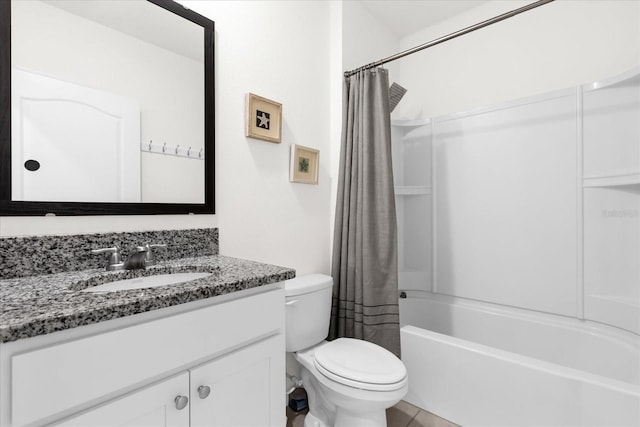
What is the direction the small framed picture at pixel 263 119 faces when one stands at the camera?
facing the viewer and to the right of the viewer

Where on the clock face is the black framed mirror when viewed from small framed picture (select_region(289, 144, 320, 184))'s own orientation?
The black framed mirror is roughly at 3 o'clock from the small framed picture.

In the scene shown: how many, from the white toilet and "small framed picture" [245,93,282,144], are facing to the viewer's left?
0

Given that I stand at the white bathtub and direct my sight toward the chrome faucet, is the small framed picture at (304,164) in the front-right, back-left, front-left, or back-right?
front-right

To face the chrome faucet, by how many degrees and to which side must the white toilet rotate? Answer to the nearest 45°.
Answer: approximately 90° to its right

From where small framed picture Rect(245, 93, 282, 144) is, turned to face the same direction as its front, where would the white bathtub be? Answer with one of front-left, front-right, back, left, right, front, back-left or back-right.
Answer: front-left

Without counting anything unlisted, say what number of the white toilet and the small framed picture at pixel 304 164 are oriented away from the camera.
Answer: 0

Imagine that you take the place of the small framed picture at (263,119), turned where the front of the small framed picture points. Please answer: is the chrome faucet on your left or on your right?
on your right

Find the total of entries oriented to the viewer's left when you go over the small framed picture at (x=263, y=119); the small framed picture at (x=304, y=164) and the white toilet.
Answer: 0

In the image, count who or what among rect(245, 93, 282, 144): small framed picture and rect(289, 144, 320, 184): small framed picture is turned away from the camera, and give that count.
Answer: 0

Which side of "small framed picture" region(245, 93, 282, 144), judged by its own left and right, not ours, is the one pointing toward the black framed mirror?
right

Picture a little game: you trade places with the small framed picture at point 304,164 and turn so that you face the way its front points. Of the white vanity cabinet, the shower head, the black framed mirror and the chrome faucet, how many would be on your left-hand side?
1
